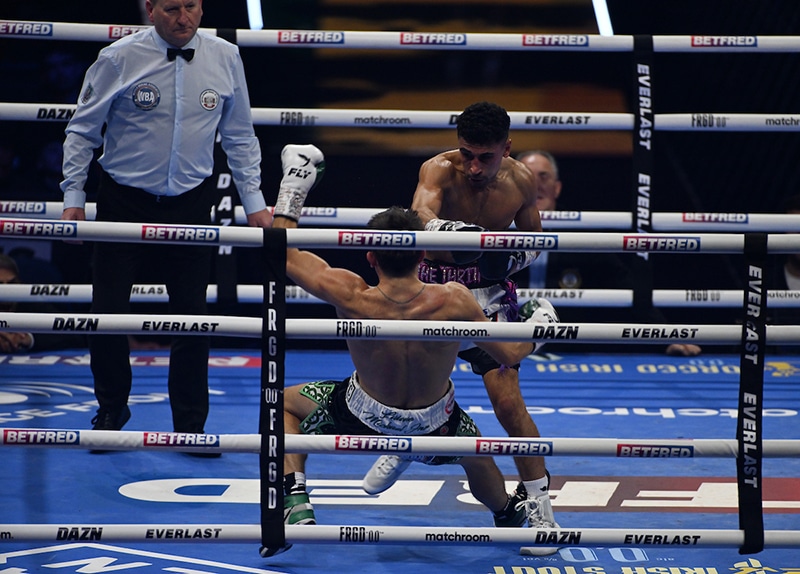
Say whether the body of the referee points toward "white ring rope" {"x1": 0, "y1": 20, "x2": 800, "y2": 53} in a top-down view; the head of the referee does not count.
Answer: no

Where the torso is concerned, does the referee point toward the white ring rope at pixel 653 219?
no

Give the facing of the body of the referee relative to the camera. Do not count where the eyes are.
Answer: toward the camera

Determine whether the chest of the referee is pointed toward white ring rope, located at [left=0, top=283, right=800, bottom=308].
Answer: no
